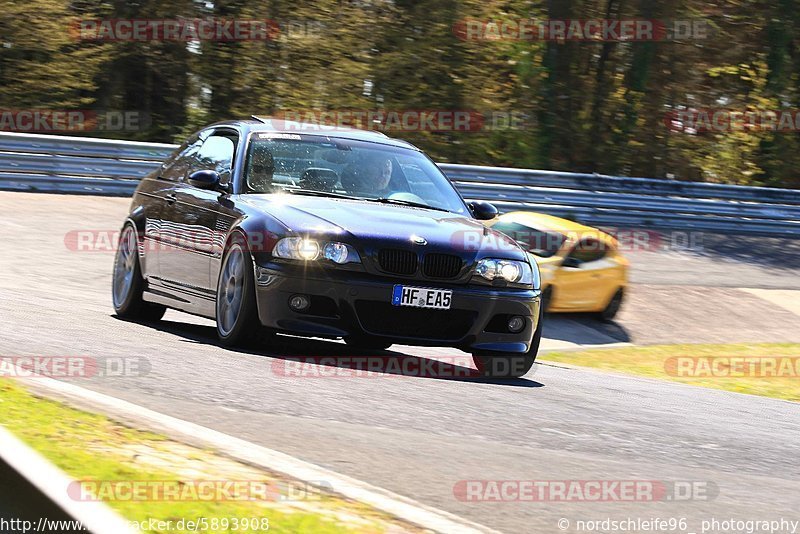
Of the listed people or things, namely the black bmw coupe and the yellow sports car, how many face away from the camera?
0

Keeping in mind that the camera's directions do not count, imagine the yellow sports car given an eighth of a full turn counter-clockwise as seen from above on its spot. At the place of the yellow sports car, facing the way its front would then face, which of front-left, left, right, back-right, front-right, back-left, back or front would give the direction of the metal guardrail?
back

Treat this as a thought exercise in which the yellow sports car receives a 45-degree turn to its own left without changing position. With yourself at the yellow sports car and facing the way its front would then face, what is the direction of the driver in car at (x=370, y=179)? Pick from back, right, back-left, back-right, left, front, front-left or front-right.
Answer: front

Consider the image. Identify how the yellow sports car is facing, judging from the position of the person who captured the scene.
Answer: facing the viewer and to the left of the viewer

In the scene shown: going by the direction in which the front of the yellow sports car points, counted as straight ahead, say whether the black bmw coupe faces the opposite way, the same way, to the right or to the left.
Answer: to the left

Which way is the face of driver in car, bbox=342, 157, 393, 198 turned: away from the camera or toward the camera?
toward the camera

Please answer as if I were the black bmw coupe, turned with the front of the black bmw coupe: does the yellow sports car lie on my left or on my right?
on my left

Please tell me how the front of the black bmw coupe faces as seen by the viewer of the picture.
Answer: facing the viewer and to the right of the viewer
